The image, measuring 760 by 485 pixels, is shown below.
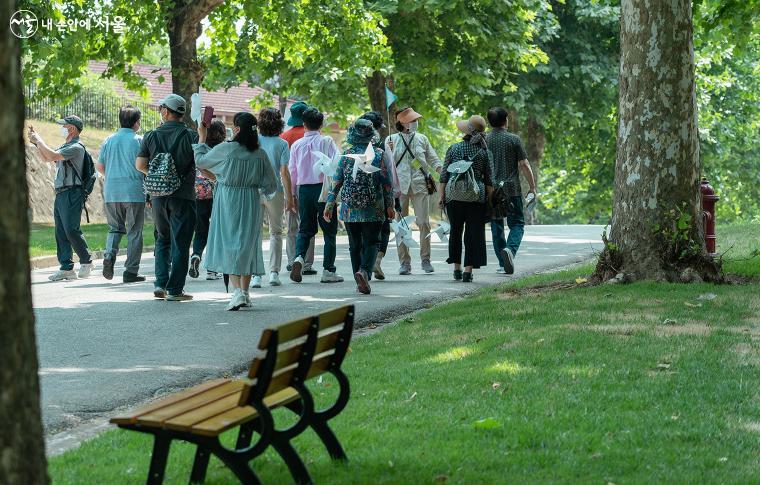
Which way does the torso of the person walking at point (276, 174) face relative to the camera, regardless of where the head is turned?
away from the camera

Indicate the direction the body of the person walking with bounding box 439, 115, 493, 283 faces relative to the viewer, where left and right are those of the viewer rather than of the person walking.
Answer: facing away from the viewer

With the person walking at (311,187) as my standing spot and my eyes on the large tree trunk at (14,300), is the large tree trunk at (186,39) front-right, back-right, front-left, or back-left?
back-right

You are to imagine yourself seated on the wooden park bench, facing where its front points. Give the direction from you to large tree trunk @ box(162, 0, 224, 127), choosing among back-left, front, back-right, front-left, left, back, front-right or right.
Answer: front-right

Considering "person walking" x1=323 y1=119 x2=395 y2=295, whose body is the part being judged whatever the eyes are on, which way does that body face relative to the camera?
away from the camera

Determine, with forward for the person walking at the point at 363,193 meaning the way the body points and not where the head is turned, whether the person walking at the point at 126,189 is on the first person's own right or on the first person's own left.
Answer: on the first person's own left

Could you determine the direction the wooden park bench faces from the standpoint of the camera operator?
facing away from the viewer and to the left of the viewer

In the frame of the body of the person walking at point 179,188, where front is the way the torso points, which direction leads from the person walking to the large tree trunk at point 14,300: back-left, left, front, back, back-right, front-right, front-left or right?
back-left

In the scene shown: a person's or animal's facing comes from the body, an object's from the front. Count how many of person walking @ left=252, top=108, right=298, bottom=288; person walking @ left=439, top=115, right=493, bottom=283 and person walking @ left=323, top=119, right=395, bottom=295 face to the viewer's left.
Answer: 0

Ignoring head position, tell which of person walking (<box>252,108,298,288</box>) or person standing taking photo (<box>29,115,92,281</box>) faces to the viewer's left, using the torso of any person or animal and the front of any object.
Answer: person standing taking photo (<box>29,115,92,281</box>)
